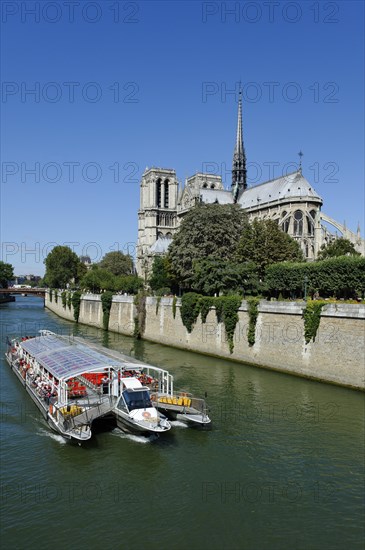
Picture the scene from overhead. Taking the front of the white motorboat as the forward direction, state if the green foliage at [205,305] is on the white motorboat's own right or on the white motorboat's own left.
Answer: on the white motorboat's own left

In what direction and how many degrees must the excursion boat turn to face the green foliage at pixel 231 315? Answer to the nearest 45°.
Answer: approximately 90° to its left

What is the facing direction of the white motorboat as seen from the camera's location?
facing the viewer and to the right of the viewer

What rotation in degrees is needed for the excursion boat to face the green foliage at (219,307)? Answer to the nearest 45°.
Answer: approximately 90° to its left

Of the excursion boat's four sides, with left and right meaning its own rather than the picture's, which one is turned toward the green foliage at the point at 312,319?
left

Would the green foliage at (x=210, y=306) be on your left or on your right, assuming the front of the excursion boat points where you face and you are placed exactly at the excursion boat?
on your left

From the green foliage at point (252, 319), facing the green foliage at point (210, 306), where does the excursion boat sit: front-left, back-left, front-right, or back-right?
back-left

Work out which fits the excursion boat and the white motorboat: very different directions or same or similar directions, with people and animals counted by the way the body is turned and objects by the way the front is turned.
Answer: same or similar directions

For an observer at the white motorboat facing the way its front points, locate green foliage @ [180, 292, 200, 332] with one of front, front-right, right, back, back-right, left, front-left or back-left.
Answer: back-left
